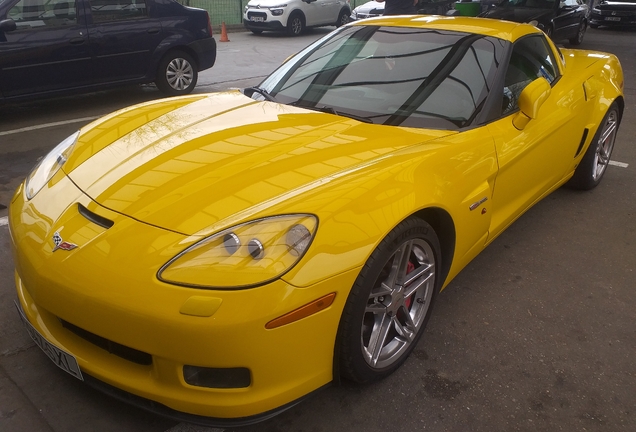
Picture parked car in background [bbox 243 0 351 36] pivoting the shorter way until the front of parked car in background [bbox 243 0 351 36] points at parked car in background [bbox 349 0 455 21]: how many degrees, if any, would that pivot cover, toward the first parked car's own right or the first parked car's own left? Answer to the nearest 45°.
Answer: approximately 135° to the first parked car's own left

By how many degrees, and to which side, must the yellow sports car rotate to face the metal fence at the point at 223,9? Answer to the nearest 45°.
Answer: approximately 135° to its right

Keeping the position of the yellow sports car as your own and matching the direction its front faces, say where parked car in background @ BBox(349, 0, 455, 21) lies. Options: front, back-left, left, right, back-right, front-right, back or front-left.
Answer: back-right

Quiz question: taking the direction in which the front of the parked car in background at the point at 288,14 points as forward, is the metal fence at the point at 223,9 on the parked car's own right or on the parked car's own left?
on the parked car's own right

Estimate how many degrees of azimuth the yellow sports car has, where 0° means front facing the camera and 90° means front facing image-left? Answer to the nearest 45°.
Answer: approximately 45°

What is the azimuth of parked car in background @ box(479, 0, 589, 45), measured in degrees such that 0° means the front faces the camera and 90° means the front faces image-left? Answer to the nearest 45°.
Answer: approximately 45°

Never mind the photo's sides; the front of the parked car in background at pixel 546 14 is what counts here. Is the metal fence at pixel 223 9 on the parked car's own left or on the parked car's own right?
on the parked car's own right

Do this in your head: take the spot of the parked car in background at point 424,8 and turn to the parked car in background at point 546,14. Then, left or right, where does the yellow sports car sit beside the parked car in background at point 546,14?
right

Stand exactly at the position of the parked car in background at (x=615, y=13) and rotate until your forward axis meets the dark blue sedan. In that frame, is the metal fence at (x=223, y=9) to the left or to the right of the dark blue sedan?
right
